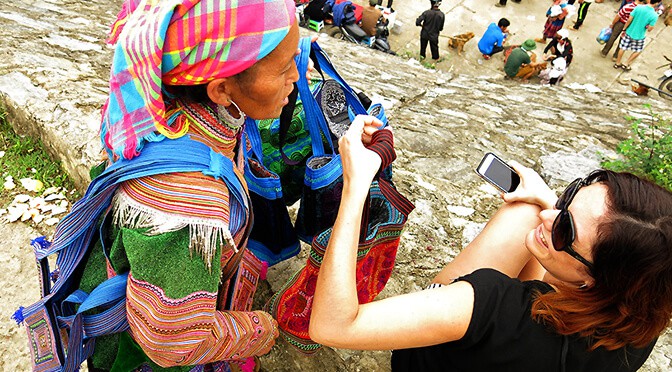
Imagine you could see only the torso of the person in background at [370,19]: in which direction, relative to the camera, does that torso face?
away from the camera

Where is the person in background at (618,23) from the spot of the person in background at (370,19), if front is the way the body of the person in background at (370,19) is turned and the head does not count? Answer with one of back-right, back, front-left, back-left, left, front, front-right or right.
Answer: right

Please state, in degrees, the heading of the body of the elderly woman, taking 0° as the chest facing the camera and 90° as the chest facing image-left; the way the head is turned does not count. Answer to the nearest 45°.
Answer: approximately 270°

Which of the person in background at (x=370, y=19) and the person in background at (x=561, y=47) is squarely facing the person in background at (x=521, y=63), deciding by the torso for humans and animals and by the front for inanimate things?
the person in background at (x=561, y=47)

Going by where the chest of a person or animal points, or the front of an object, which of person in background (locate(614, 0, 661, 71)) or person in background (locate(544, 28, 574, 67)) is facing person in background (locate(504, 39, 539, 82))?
person in background (locate(544, 28, 574, 67))

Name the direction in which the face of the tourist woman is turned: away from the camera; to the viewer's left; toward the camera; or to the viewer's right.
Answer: to the viewer's left

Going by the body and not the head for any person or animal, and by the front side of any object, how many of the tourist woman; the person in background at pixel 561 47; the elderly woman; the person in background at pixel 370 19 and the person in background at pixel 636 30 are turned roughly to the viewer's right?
1

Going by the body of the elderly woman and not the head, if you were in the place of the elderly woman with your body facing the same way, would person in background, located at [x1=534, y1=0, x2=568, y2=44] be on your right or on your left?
on your left

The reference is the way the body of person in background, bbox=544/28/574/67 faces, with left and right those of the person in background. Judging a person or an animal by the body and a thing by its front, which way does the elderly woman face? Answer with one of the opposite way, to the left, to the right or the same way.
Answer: the opposite way

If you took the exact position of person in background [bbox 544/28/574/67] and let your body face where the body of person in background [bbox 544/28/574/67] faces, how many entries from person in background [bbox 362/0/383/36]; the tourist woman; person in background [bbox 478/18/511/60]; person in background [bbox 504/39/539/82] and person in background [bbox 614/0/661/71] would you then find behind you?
1

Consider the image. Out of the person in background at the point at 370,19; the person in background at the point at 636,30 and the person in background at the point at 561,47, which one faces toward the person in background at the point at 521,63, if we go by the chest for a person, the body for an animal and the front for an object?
the person in background at the point at 561,47
